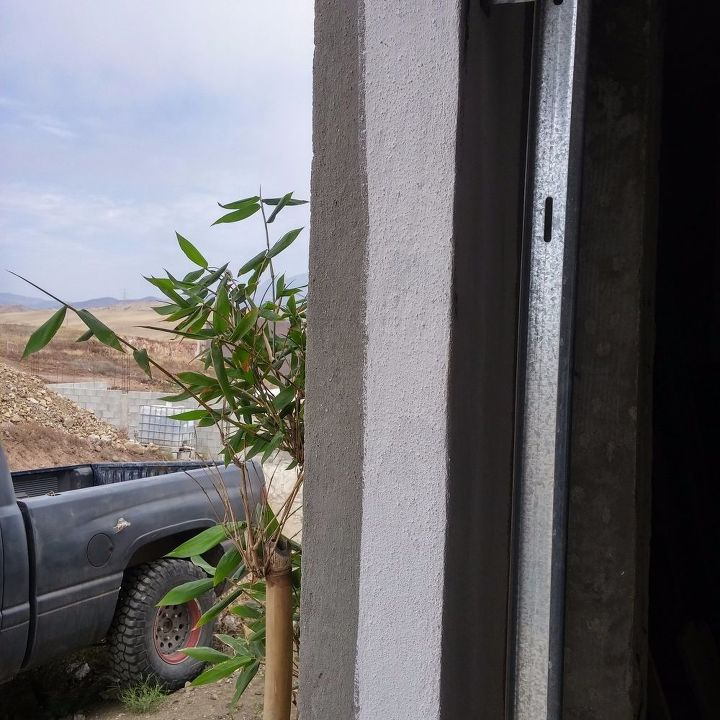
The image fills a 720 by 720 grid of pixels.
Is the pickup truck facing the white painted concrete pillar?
no

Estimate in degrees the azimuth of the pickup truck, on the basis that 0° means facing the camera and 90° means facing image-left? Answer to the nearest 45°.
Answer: approximately 45°

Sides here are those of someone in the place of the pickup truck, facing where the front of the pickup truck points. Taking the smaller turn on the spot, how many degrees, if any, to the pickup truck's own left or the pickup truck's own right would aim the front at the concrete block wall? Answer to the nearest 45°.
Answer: approximately 135° to the pickup truck's own right

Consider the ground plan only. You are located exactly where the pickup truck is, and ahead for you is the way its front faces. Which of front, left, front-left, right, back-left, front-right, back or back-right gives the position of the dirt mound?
back-right

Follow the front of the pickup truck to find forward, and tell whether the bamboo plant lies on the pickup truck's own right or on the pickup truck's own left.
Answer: on the pickup truck's own left
